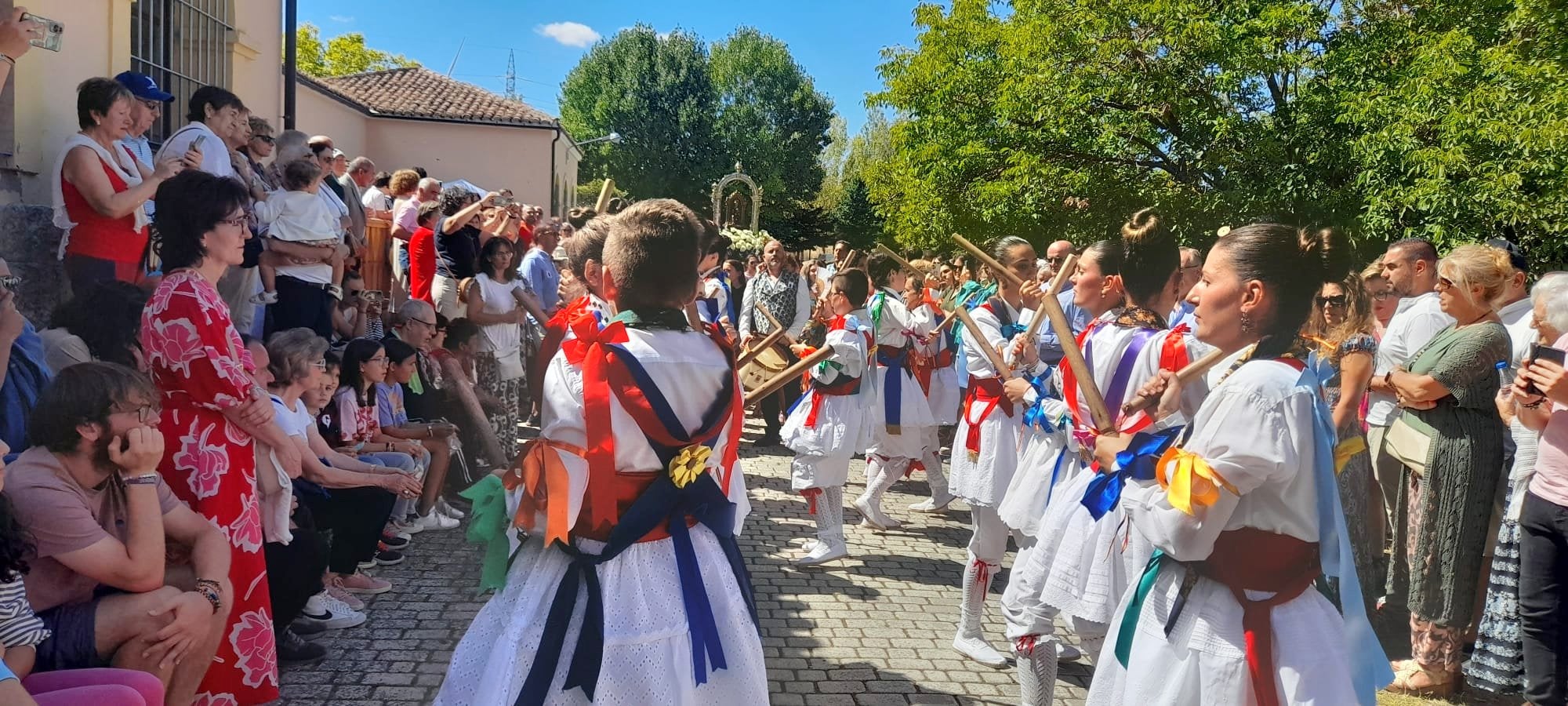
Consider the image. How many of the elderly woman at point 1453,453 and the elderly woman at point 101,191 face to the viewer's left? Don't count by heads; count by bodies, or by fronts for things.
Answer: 1

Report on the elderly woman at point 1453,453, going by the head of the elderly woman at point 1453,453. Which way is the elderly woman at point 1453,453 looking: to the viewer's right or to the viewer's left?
to the viewer's left

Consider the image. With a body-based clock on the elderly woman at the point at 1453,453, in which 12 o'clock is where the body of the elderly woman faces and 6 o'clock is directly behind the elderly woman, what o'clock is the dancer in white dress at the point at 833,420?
The dancer in white dress is roughly at 12 o'clock from the elderly woman.

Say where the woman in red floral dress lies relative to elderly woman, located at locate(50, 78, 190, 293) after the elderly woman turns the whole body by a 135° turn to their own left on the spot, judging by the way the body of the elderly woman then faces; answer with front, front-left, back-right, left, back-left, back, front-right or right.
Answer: back-left

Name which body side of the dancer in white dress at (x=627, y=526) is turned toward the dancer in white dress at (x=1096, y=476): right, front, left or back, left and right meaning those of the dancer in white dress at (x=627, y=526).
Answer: right

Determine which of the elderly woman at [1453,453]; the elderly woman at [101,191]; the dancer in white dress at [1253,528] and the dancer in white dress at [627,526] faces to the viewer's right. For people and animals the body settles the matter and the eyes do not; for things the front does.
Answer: the elderly woman at [101,191]

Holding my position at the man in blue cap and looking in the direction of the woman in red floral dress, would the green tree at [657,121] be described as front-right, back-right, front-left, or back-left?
back-left

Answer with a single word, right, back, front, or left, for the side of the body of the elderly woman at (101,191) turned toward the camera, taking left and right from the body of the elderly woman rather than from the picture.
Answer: right

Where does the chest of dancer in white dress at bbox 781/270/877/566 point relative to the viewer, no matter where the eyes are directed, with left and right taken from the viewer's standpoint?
facing to the left of the viewer

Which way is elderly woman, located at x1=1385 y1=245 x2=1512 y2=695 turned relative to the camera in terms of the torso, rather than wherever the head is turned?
to the viewer's left

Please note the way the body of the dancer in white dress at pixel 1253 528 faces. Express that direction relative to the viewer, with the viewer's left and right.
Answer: facing to the left of the viewer

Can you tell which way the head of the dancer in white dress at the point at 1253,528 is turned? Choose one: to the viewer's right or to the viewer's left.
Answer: to the viewer's left
